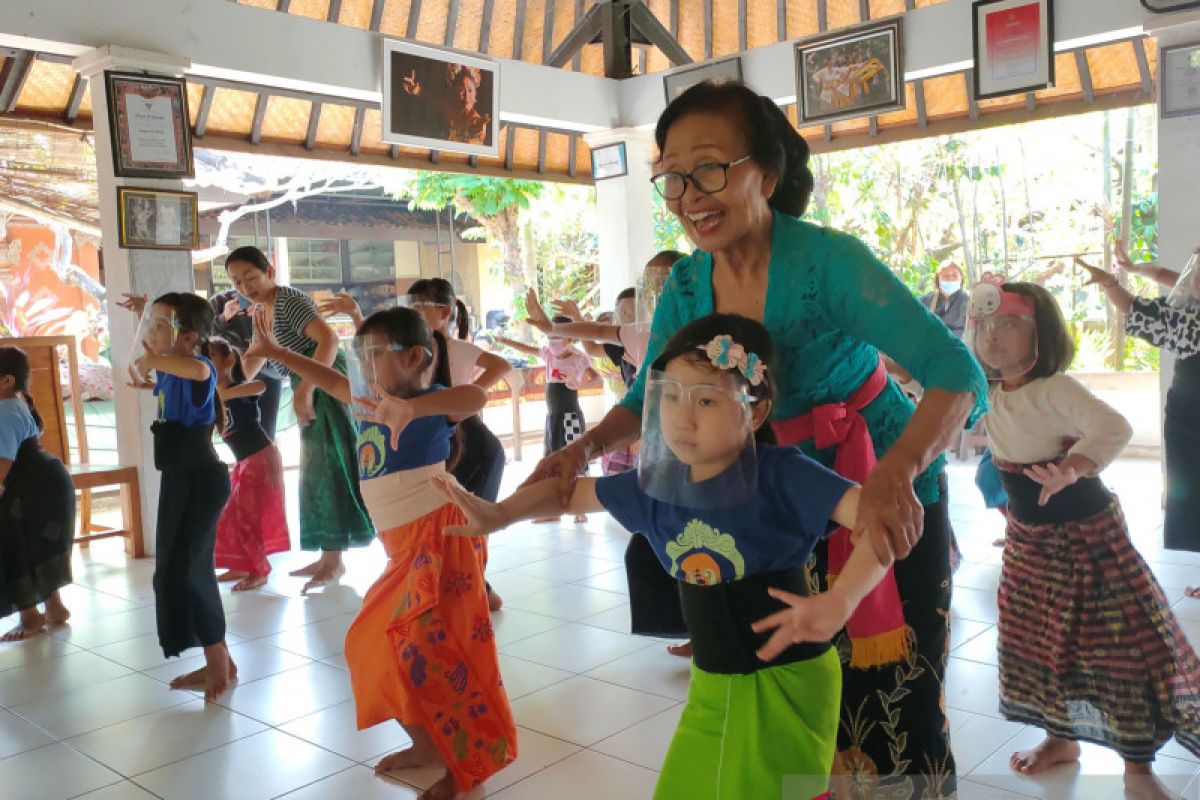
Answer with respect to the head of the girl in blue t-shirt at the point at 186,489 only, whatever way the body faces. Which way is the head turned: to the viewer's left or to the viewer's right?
to the viewer's left

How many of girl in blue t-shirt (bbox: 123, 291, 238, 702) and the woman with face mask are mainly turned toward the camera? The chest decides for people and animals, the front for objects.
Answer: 1

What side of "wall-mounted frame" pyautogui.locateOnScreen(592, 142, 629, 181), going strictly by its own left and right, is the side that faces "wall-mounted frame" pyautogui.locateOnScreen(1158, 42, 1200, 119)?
left

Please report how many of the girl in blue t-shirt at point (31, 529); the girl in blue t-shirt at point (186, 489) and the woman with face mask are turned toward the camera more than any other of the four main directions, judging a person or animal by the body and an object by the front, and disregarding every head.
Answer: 1

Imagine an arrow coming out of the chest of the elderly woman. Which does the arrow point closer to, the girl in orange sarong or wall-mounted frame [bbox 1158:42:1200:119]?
the girl in orange sarong

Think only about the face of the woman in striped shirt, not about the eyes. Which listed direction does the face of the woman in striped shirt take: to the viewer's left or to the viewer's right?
to the viewer's left

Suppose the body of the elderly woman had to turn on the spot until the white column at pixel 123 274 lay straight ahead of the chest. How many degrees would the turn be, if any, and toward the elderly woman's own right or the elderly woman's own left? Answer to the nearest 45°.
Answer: approximately 90° to the elderly woman's own right
